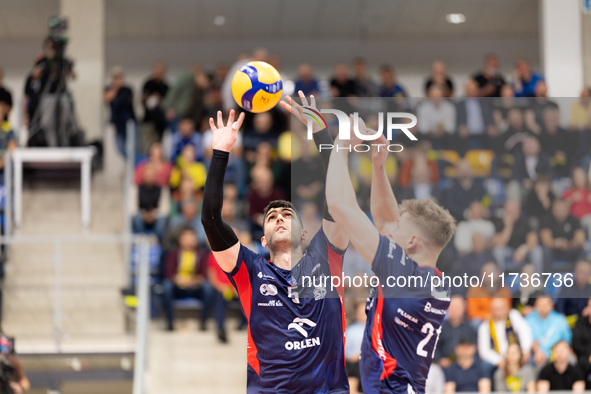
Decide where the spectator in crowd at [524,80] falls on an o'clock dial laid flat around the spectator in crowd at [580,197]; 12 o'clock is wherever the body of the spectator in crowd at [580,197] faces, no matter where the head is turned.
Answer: the spectator in crowd at [524,80] is roughly at 6 o'clock from the spectator in crowd at [580,197].

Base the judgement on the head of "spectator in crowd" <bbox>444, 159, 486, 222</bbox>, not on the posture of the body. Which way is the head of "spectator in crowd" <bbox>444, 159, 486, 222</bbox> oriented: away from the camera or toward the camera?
toward the camera

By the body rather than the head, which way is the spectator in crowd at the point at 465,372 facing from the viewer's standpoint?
toward the camera

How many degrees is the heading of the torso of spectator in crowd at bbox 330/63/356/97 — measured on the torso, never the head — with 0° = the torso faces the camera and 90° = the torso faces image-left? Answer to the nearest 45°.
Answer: approximately 0°

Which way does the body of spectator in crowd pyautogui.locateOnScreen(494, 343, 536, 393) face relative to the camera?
toward the camera

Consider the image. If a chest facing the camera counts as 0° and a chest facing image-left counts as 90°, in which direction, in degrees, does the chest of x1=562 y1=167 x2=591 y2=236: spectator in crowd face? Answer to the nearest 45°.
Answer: approximately 0°

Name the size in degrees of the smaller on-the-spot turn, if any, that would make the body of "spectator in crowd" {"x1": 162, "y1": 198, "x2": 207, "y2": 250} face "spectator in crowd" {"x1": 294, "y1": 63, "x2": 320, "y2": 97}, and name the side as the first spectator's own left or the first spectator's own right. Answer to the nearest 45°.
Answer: approximately 135° to the first spectator's own left

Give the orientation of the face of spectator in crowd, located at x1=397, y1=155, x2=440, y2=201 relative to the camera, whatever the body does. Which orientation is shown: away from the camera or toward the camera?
toward the camera

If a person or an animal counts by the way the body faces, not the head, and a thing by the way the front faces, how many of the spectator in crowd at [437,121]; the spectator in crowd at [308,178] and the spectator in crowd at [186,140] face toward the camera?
3

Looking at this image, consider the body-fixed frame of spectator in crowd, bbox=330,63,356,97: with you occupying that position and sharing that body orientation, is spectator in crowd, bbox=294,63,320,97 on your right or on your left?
on your right

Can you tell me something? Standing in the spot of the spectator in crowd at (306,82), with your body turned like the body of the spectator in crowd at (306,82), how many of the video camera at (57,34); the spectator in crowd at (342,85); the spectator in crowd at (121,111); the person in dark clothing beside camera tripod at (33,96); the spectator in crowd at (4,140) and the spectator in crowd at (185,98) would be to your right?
5

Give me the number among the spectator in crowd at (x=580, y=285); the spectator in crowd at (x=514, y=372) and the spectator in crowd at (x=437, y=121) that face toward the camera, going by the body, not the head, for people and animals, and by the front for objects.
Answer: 3

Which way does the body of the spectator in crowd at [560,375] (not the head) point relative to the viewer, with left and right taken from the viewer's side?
facing the viewer
